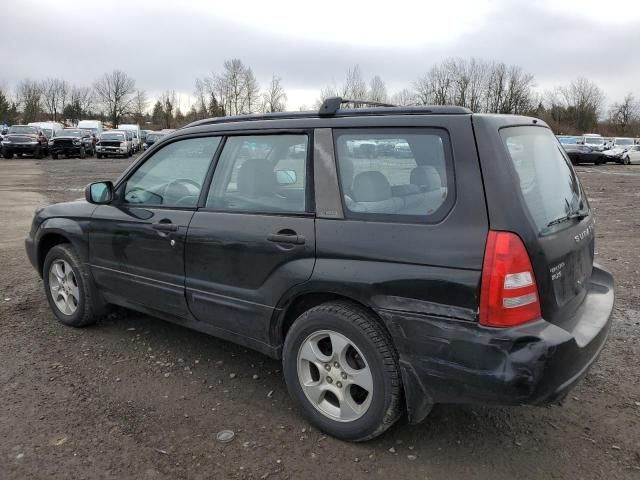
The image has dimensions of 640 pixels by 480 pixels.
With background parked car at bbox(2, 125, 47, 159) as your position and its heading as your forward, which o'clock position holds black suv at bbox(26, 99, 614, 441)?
The black suv is roughly at 12 o'clock from the background parked car.

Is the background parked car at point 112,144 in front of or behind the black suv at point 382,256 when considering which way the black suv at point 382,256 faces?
in front

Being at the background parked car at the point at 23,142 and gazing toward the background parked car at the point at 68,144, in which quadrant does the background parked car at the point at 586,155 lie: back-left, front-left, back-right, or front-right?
front-right

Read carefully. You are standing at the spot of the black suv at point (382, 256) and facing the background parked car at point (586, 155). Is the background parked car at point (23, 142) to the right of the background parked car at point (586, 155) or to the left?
left

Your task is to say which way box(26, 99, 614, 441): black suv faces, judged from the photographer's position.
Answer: facing away from the viewer and to the left of the viewer

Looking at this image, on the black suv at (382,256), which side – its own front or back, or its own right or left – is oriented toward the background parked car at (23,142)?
front

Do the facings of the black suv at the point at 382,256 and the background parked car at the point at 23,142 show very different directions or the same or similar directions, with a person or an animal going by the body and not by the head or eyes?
very different directions

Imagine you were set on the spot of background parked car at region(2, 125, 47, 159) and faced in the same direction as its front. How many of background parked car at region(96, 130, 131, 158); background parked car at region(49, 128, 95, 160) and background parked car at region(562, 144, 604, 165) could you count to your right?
0

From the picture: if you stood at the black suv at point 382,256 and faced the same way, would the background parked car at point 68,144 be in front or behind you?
in front

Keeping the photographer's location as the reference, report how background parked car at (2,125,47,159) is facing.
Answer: facing the viewer

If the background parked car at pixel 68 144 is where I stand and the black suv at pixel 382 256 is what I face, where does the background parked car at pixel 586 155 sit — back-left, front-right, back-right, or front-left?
front-left

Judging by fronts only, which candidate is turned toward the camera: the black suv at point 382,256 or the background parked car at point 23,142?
the background parked car

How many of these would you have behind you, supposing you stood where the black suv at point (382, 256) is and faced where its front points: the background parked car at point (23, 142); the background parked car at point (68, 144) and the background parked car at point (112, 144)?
0

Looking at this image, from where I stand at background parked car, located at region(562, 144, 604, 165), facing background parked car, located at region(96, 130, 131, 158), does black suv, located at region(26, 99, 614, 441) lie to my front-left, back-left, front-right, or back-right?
front-left

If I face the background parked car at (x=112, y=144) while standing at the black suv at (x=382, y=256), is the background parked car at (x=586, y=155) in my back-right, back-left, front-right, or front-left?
front-right

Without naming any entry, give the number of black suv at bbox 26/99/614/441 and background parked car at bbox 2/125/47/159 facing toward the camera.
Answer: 1
